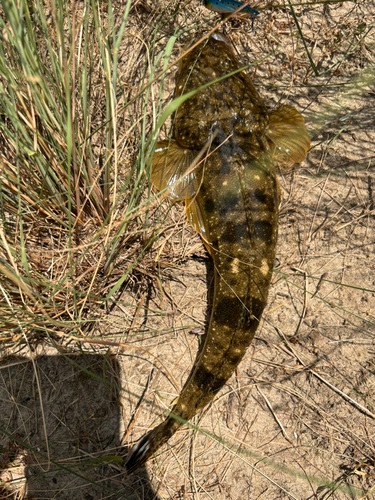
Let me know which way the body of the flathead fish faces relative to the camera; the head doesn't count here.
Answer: away from the camera
